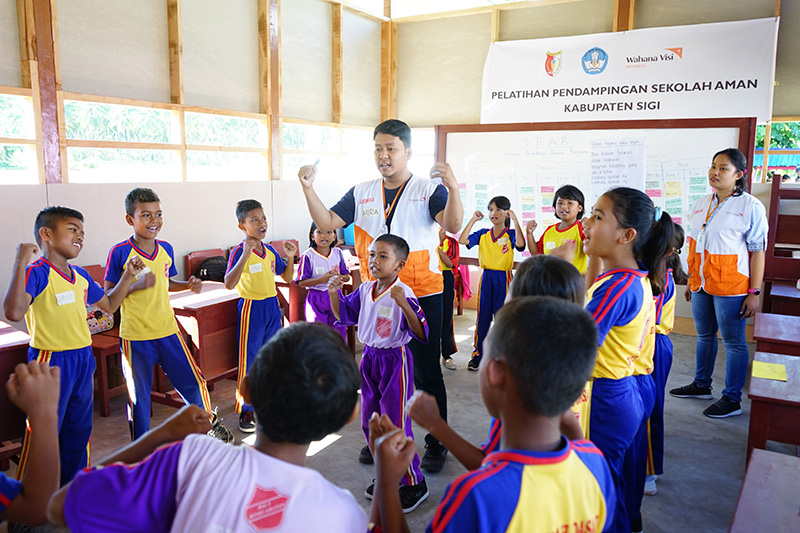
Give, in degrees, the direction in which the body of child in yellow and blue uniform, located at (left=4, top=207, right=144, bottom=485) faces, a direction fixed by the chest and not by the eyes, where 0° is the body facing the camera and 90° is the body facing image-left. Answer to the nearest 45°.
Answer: approximately 315°

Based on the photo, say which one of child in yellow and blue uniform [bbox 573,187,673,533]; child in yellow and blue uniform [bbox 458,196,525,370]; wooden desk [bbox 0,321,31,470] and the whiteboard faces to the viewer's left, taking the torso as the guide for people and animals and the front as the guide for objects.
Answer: child in yellow and blue uniform [bbox 573,187,673,533]

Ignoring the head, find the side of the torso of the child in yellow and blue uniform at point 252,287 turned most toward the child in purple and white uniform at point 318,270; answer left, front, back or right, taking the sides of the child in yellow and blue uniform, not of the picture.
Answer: left

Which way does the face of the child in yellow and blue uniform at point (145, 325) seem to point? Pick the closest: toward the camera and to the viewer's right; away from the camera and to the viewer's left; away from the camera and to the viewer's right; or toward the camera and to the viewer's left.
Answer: toward the camera and to the viewer's right

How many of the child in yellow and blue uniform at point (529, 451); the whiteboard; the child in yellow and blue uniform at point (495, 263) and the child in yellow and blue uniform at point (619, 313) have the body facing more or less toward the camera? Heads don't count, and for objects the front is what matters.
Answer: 2

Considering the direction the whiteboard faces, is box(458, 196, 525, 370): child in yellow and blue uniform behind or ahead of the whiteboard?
ahead

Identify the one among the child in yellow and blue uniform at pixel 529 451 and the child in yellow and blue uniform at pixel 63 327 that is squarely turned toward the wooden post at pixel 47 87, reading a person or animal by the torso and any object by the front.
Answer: the child in yellow and blue uniform at pixel 529 451

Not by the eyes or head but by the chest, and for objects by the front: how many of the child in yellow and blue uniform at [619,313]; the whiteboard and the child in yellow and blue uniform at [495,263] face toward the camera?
2

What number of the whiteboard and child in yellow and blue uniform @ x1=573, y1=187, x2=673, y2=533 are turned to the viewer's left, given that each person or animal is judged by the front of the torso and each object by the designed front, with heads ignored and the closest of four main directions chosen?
1

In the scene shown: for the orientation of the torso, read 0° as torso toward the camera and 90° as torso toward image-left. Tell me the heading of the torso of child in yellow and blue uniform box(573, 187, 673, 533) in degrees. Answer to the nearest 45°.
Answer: approximately 90°

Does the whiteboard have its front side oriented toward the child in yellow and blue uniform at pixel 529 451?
yes
